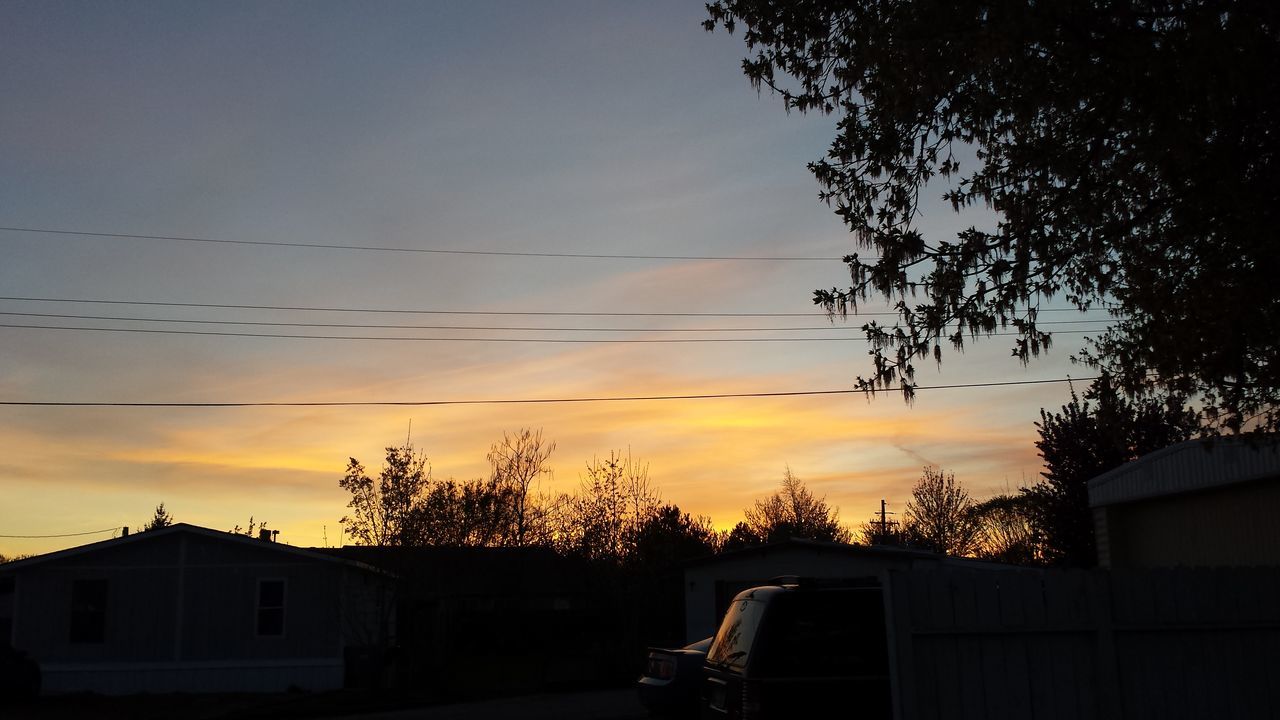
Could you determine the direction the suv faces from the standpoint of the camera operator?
facing away from the viewer and to the right of the viewer

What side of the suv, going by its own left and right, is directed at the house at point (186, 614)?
left
